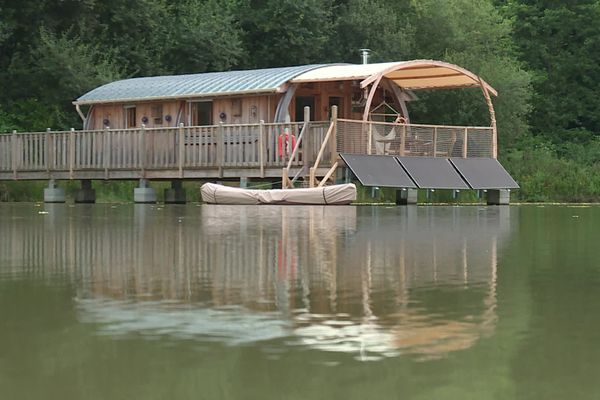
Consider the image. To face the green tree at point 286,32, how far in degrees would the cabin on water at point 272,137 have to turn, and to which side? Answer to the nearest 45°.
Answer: approximately 135° to its left

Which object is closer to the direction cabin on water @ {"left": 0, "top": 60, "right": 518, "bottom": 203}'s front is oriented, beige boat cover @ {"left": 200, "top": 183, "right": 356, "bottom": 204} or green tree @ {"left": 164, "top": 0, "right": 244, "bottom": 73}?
the beige boat cover

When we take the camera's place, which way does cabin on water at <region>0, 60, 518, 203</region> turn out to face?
facing the viewer and to the right of the viewer

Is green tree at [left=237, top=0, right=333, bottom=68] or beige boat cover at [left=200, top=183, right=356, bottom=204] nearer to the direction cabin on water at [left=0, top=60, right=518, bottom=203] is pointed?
the beige boat cover

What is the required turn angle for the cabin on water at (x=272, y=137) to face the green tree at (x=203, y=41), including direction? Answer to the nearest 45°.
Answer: approximately 135° to its left
